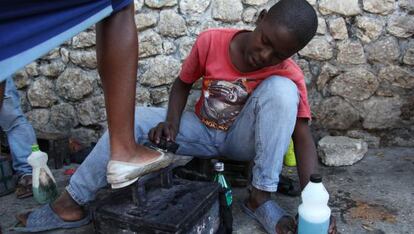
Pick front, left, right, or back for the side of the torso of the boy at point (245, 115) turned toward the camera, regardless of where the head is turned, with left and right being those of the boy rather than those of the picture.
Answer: front

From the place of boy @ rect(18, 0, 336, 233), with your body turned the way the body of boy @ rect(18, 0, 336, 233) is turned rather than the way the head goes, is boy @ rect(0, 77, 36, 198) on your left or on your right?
on your right

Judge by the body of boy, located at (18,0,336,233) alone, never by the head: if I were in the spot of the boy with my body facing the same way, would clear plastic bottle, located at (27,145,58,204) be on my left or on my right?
on my right

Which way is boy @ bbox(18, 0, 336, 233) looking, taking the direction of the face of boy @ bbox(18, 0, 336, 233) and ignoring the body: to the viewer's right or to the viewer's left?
to the viewer's left
